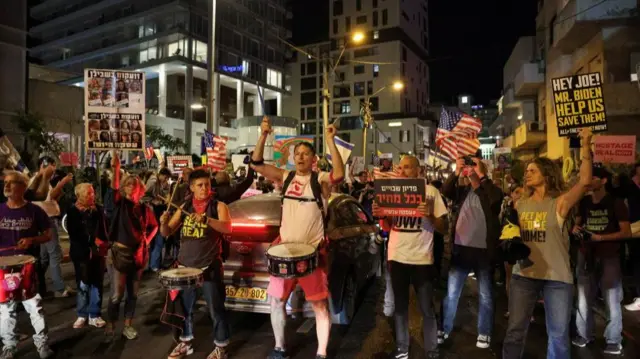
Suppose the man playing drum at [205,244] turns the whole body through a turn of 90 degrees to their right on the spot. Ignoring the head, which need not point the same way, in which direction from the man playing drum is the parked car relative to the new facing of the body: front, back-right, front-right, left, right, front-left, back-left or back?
right

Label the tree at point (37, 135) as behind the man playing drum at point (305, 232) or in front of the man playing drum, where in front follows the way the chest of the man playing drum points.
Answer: behind

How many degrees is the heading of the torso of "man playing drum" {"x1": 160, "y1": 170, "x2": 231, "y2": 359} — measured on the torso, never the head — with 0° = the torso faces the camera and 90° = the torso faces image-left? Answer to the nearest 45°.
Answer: approximately 45°

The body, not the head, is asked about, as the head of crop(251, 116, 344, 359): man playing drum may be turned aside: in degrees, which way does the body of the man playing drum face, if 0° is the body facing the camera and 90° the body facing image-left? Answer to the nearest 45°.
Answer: approximately 0°

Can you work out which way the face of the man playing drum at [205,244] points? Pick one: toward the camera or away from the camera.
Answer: toward the camera

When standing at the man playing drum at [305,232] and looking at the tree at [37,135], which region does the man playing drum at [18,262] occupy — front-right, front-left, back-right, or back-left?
front-left

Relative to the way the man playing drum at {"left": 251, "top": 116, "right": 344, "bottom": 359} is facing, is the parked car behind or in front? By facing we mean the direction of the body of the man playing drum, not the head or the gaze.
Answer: behind

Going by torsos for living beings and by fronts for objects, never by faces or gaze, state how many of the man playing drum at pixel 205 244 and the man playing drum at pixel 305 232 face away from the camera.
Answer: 0

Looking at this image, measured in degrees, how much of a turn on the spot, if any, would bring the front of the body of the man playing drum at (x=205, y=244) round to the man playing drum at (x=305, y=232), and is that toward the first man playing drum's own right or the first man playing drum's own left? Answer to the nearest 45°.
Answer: approximately 90° to the first man playing drum's own left

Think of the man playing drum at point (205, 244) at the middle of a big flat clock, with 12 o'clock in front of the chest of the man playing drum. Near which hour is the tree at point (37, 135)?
The tree is roughly at 4 o'clock from the man playing drum.

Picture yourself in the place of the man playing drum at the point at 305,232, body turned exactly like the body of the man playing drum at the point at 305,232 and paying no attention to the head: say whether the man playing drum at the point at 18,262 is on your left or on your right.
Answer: on your right

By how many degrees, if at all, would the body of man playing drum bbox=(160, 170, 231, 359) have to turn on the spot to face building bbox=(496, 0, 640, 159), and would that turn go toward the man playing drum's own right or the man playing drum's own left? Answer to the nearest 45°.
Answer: approximately 180°

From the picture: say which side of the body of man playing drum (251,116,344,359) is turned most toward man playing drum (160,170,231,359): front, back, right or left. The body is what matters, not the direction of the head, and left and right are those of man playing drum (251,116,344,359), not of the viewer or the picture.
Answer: right

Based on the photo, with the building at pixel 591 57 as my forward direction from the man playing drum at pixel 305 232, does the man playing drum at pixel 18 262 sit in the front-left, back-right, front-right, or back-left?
back-left
